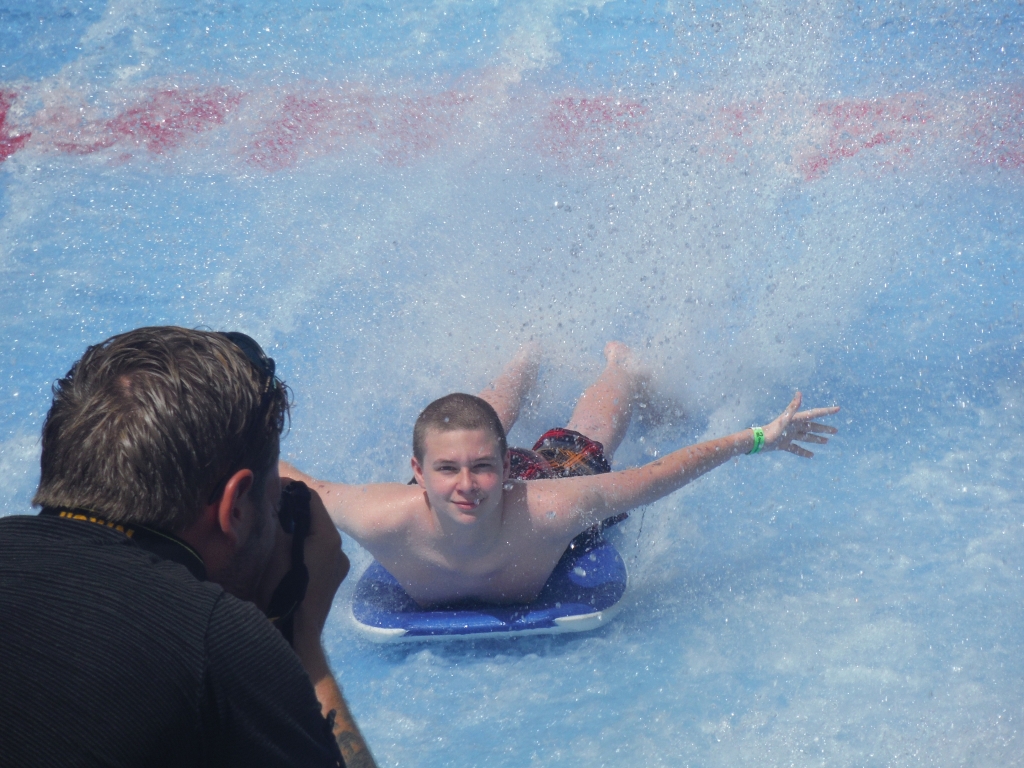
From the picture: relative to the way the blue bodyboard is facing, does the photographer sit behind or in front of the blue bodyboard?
in front

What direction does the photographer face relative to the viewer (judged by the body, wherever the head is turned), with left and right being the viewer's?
facing away from the viewer and to the right of the viewer

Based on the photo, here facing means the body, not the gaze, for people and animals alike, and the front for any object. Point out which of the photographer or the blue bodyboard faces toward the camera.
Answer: the blue bodyboard

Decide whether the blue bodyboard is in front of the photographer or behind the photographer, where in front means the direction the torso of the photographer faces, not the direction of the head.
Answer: in front

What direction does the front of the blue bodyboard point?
toward the camera

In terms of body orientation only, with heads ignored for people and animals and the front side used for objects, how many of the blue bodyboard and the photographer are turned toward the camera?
1

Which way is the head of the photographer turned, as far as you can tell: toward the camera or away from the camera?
away from the camera
